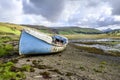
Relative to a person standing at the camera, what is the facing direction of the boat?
facing the viewer and to the left of the viewer
